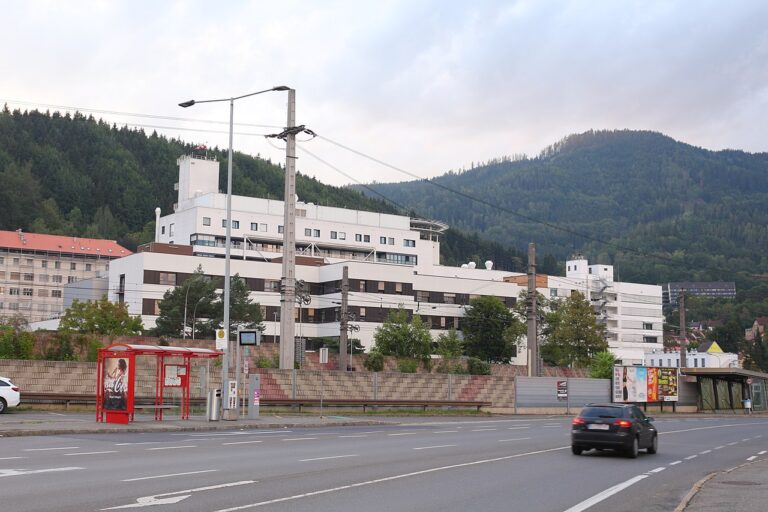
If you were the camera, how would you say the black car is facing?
facing away from the viewer and to the right of the viewer

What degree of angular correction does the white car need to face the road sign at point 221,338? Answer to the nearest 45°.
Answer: approximately 135° to its left

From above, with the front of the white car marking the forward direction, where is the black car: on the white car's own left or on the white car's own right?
on the white car's own left

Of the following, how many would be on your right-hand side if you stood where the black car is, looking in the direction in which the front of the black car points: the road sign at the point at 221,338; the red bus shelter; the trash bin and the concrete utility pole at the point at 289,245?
0

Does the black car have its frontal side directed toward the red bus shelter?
no

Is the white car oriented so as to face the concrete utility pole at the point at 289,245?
no

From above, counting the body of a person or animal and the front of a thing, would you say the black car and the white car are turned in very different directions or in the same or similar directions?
very different directions

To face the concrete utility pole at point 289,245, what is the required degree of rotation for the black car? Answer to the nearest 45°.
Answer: approximately 90° to its left

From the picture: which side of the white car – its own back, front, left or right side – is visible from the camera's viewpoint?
left

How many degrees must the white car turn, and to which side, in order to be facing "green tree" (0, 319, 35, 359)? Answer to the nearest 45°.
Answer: approximately 90° to its right

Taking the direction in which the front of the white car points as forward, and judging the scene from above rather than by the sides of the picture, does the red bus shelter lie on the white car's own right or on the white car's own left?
on the white car's own left

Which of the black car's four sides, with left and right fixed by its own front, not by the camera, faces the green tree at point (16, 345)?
left
